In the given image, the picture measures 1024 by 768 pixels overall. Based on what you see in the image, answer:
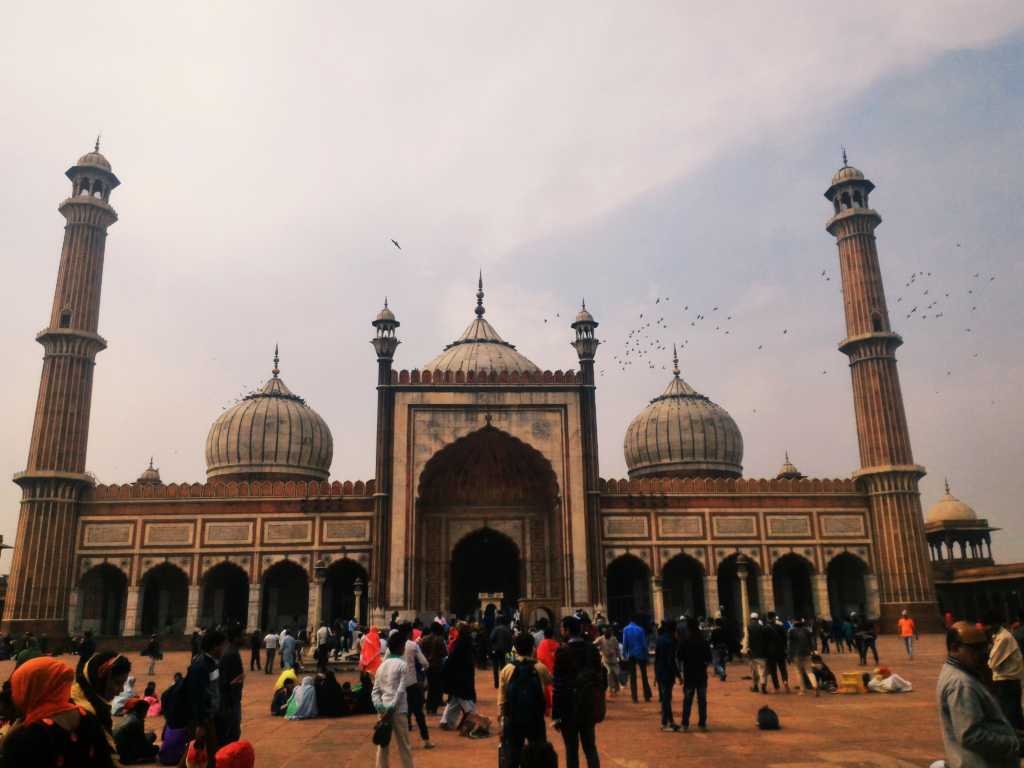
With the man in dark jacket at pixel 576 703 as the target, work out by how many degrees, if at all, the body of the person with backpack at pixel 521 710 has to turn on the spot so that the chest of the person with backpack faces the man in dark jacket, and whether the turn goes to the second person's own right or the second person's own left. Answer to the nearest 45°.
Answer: approximately 45° to the second person's own right

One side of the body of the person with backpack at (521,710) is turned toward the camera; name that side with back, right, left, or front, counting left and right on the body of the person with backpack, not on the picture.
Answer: back

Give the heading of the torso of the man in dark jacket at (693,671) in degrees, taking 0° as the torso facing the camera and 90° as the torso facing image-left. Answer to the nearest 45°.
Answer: approximately 180°

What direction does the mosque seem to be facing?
toward the camera

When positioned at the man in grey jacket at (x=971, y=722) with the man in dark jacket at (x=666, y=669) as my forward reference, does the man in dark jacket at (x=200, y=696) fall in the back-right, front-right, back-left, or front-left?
front-left

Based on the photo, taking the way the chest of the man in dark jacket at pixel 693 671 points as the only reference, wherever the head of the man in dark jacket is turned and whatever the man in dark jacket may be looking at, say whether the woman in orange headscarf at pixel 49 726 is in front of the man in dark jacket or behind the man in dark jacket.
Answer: behind

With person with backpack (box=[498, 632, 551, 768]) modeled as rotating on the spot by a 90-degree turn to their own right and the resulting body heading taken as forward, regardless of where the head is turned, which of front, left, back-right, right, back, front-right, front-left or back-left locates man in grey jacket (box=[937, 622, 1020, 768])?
front-right

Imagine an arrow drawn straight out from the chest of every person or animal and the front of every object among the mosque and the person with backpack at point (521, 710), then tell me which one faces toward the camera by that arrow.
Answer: the mosque

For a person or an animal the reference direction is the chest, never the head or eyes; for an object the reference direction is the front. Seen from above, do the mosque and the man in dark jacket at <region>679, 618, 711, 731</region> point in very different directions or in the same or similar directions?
very different directions

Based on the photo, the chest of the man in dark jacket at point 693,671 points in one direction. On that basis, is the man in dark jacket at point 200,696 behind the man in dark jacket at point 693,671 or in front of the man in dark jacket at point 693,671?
behind
